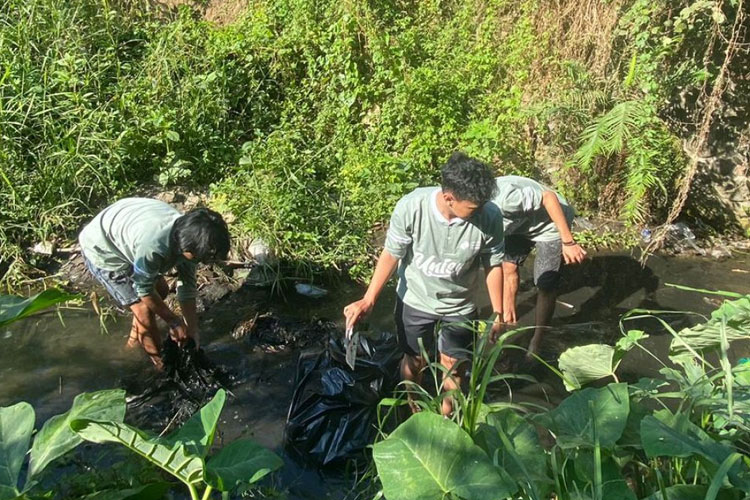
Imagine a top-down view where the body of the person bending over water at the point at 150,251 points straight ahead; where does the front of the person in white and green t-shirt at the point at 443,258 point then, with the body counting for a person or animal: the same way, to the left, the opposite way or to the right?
to the right

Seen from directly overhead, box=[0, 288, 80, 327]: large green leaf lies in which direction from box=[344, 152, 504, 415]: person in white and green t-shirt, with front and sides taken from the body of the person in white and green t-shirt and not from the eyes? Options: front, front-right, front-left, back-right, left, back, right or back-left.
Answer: front-right

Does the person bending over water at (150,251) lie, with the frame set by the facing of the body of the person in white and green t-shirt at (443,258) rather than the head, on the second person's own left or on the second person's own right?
on the second person's own right

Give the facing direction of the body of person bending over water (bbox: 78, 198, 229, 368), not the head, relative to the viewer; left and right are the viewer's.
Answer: facing the viewer and to the right of the viewer

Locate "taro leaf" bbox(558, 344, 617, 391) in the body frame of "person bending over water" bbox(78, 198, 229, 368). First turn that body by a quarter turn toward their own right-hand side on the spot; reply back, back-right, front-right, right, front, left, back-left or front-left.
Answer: left

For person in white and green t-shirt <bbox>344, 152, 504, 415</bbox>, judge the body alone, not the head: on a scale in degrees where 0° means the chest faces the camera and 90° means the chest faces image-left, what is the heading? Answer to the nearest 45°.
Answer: approximately 0°

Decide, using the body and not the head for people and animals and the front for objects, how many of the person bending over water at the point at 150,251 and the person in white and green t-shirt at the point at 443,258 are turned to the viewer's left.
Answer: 0

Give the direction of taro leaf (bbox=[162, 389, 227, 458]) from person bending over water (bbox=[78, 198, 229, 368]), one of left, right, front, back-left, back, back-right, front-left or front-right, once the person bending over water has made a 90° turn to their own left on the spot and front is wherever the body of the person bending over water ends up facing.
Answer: back-right

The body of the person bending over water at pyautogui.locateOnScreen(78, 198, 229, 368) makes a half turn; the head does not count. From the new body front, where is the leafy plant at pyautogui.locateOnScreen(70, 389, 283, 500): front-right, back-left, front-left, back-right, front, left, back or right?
back-left

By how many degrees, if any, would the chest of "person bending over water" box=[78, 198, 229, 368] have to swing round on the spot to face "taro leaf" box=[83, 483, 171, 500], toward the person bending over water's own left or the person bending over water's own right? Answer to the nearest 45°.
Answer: approximately 45° to the person bending over water's own right

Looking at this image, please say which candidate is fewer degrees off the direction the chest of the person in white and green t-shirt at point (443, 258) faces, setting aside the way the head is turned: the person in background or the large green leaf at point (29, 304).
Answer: the large green leaf

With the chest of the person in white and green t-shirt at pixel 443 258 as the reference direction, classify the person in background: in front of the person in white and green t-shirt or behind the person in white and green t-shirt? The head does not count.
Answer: behind
